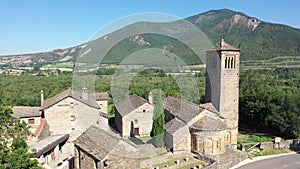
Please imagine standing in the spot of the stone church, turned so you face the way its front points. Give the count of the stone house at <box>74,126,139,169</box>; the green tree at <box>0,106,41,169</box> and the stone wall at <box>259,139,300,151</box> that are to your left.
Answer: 2

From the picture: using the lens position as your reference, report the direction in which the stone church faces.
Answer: facing away from the viewer and to the left of the viewer

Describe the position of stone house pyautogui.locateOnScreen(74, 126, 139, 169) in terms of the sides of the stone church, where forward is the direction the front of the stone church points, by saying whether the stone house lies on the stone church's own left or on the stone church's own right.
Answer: on the stone church's own left

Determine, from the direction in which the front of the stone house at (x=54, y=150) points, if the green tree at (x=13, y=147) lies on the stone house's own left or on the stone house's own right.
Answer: on the stone house's own right

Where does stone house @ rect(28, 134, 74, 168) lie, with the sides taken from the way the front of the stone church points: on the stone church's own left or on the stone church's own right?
on the stone church's own left

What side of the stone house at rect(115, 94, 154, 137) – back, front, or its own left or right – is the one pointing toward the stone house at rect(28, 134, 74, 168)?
right

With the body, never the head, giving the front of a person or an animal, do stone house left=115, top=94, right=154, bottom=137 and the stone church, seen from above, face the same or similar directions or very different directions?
very different directions

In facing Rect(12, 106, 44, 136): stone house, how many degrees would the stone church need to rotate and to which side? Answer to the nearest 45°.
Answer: approximately 45° to its left

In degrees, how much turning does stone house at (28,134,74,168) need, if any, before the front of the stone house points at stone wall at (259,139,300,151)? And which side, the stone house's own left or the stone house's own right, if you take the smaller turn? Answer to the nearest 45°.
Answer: approximately 45° to the stone house's own left

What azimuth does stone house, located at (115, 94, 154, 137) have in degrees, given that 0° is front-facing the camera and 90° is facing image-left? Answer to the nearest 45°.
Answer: approximately 315°

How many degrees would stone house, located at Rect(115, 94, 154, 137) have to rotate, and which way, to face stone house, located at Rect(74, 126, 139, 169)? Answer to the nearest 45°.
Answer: approximately 45° to its right

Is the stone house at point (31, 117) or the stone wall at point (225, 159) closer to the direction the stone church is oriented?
the stone house
